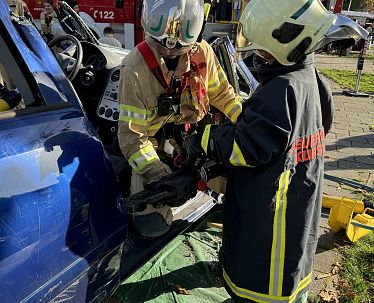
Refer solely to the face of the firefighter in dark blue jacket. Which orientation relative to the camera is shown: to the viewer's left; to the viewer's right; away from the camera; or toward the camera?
to the viewer's left

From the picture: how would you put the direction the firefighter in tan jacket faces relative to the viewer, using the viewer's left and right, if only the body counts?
facing the viewer

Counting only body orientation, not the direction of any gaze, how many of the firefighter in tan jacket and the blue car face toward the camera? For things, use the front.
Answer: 1

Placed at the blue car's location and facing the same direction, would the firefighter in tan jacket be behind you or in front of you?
in front

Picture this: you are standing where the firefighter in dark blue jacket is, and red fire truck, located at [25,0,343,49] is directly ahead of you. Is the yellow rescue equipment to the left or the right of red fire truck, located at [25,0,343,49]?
right

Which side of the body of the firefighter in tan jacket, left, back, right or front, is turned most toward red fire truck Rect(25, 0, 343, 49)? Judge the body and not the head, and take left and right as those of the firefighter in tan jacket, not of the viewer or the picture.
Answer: back

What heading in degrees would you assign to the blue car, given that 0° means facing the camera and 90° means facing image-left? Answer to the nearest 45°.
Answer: approximately 225°

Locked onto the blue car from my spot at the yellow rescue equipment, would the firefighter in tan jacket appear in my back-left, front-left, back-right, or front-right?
front-right
